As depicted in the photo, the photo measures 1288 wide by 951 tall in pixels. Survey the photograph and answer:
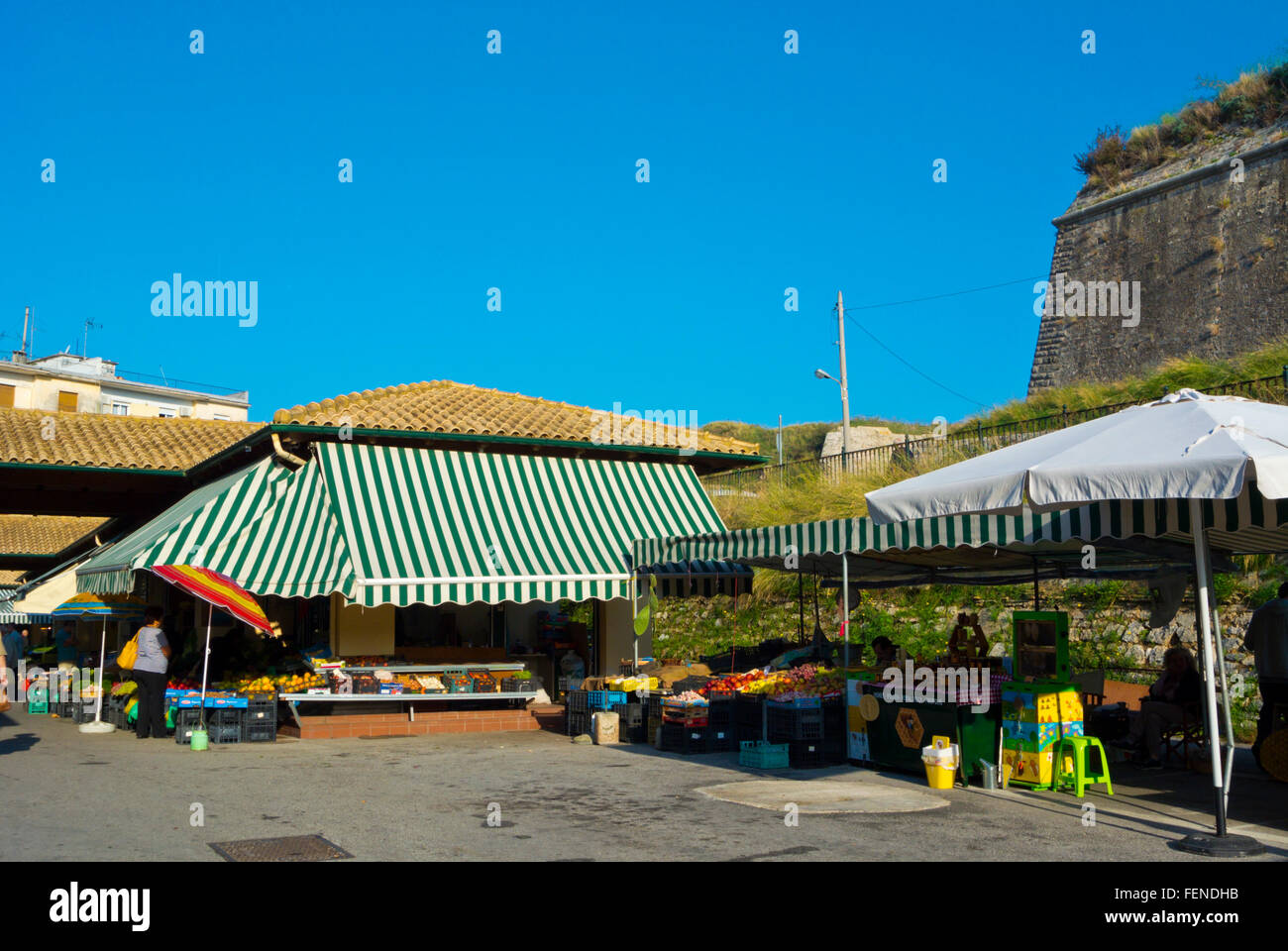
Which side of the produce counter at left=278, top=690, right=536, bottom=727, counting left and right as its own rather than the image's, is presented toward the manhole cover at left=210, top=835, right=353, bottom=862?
front

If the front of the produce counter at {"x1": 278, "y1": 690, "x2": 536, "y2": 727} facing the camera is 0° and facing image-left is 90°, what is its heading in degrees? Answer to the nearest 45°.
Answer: approximately 0°

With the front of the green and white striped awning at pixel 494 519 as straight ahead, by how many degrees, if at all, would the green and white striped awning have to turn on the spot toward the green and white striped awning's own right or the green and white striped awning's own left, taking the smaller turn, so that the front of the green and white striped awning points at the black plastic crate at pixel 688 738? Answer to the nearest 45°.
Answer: approximately 45° to the green and white striped awning's own left

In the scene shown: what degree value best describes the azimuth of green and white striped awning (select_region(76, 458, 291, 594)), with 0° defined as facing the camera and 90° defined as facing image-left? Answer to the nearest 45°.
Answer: approximately 45°
